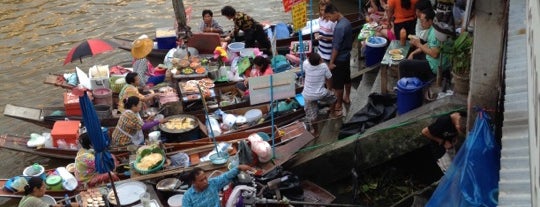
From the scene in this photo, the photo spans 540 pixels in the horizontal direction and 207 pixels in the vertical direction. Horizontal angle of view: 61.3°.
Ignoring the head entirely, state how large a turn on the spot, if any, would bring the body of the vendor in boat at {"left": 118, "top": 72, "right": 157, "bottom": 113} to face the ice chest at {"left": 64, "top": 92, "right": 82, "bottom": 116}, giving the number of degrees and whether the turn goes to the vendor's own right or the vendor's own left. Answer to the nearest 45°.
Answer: approximately 135° to the vendor's own left

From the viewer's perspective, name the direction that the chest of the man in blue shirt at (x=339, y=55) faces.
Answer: to the viewer's left

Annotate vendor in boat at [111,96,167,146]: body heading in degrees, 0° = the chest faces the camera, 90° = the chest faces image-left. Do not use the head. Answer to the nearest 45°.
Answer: approximately 270°

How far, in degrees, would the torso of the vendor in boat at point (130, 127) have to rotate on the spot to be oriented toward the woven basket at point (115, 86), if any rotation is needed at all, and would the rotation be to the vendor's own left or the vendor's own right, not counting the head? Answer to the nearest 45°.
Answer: approximately 90° to the vendor's own left

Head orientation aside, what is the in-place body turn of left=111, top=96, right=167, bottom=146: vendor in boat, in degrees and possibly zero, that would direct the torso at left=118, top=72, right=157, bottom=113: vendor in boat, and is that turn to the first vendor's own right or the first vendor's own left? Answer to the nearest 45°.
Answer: approximately 90° to the first vendor's own left

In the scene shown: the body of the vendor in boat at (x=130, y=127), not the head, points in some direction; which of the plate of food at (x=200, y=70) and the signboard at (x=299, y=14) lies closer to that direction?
the signboard

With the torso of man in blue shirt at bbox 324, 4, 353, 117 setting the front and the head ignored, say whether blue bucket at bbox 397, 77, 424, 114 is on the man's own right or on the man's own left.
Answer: on the man's own left

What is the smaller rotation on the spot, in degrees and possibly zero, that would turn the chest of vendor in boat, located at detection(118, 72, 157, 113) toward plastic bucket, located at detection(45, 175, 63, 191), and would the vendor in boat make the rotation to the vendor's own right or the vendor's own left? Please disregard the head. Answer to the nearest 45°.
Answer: approximately 135° to the vendor's own right

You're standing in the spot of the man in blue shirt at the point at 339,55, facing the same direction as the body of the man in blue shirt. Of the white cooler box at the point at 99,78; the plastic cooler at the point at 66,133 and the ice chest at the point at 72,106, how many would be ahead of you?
3

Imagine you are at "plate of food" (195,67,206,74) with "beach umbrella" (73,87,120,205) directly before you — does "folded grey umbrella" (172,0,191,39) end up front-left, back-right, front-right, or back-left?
back-right

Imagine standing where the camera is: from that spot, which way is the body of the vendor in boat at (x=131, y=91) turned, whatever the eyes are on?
to the viewer's right

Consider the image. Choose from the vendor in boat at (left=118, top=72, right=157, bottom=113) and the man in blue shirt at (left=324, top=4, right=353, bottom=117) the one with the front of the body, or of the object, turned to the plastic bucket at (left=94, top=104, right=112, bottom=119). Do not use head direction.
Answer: the man in blue shirt
